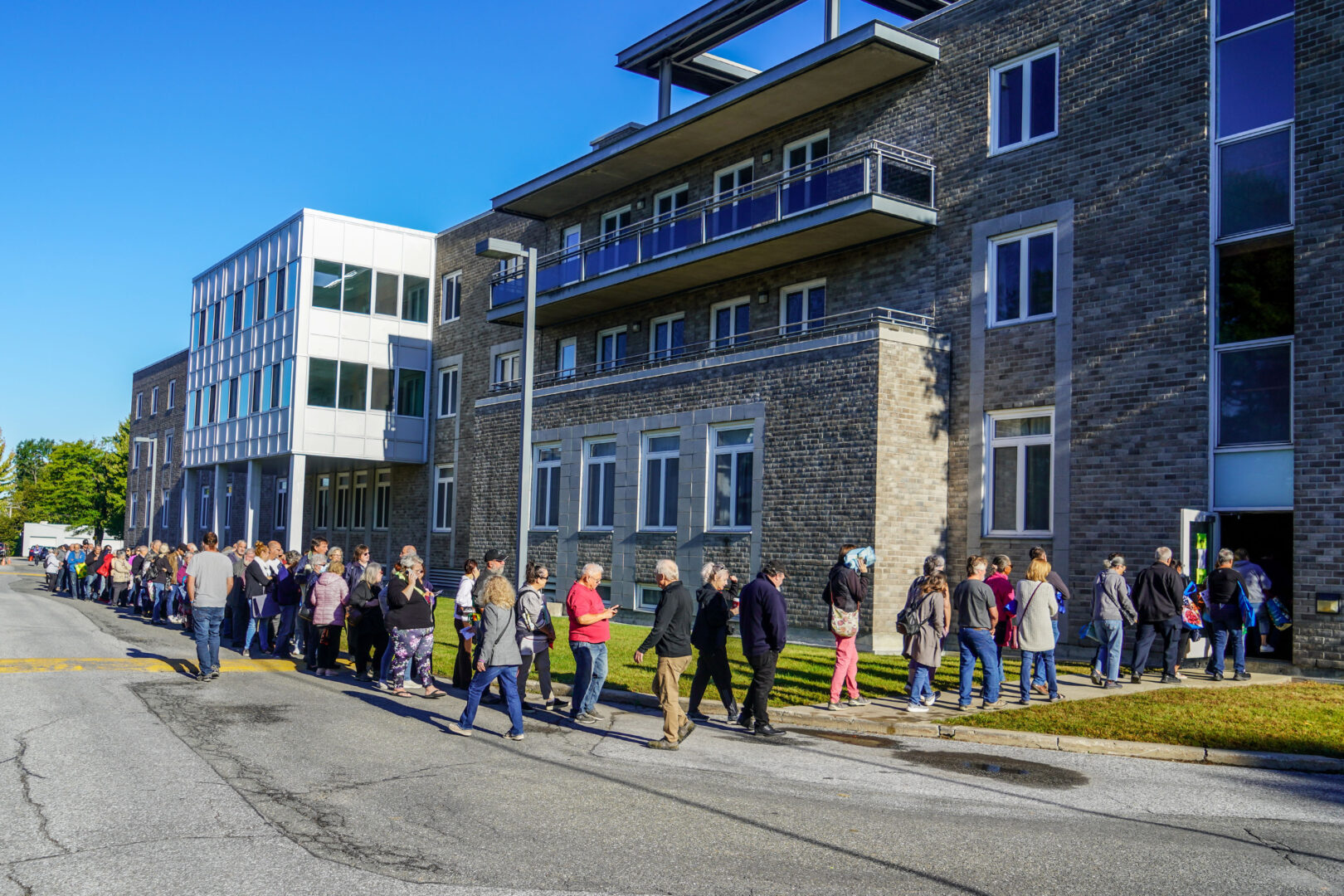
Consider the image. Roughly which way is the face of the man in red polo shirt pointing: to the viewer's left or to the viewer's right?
to the viewer's right

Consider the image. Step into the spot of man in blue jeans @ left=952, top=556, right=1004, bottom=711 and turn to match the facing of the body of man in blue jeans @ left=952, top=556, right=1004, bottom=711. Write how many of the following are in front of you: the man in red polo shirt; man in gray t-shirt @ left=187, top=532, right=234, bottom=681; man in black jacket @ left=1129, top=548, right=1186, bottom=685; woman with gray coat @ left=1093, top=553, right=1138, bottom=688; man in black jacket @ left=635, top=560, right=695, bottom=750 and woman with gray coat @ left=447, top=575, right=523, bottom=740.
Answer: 2

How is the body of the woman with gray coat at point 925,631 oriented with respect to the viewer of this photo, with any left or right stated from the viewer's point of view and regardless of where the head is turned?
facing away from the viewer and to the right of the viewer

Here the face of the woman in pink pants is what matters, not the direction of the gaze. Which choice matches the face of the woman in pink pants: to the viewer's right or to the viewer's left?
to the viewer's right

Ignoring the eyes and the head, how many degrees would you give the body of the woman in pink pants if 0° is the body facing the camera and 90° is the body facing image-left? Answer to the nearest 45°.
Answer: approximately 225°

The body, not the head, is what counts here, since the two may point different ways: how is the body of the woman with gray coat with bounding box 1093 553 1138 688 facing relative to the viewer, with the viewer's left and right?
facing away from the viewer and to the right of the viewer

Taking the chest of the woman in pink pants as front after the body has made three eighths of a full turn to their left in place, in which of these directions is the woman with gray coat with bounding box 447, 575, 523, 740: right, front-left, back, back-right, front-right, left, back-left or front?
front-left

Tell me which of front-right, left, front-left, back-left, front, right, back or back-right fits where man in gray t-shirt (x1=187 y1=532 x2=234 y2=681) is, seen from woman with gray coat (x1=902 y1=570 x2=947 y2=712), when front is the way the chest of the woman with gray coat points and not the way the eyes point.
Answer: back-left
